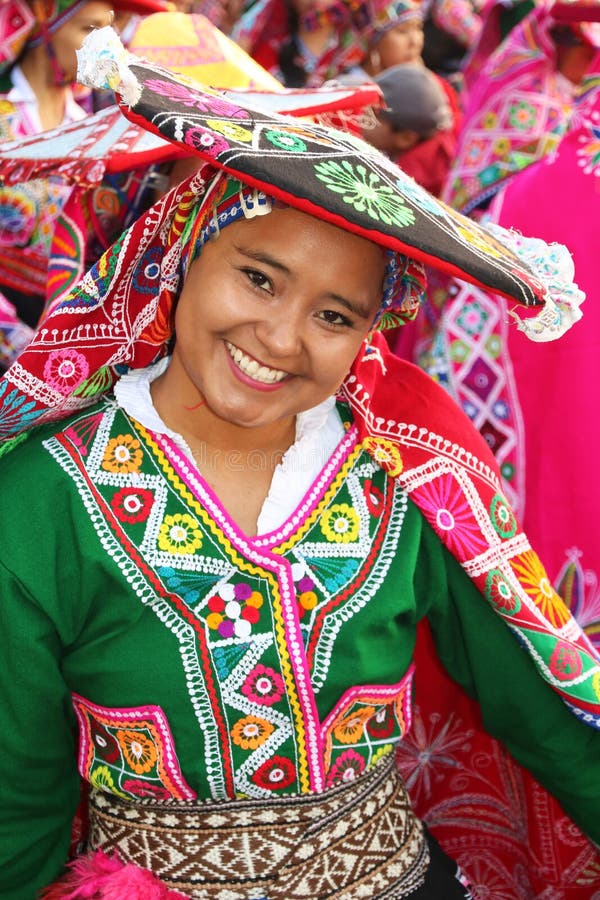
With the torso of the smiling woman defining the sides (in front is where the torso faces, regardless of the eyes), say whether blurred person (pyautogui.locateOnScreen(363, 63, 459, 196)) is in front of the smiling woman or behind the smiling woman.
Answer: behind

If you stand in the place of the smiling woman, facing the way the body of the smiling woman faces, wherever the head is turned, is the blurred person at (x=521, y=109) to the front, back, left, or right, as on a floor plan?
back

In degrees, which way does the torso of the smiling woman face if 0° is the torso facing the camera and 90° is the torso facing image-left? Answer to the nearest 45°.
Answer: approximately 0°

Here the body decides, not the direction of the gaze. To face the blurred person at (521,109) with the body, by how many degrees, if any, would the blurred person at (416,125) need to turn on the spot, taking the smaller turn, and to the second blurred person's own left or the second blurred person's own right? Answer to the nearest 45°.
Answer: approximately 135° to the second blurred person's own left
